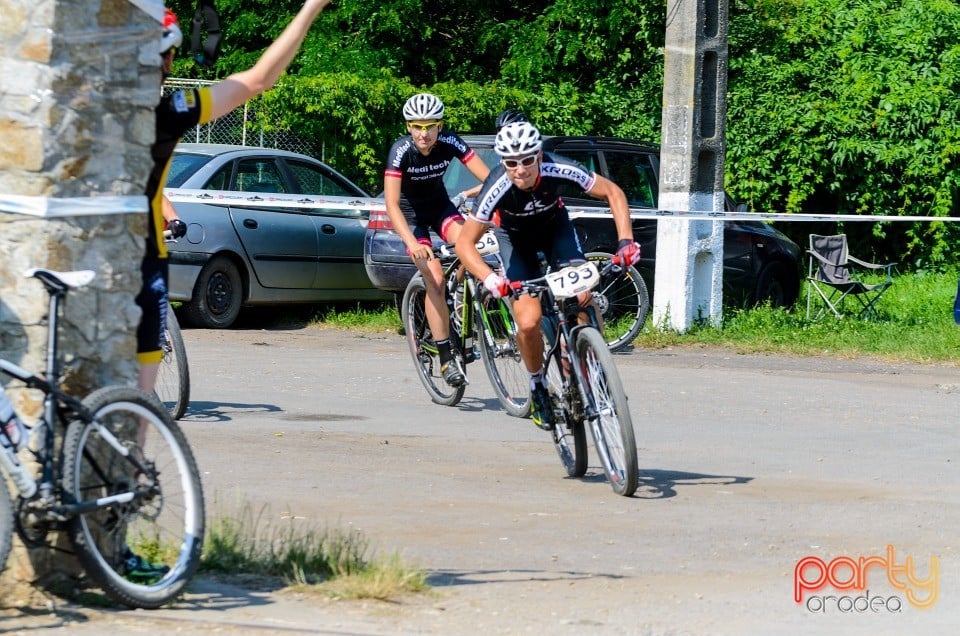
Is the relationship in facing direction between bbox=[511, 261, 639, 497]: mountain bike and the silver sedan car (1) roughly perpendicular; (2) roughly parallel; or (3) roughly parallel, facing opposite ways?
roughly perpendicular

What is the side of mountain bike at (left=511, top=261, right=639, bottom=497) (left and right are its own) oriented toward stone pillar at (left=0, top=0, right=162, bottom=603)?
right

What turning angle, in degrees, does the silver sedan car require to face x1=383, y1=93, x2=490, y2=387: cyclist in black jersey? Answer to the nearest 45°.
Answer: approximately 135° to its right

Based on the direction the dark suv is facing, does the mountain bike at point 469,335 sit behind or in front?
behind

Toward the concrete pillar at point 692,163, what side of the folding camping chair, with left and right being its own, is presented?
right

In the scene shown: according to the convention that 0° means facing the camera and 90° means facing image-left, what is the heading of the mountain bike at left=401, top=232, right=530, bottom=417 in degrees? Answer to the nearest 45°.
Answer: approximately 315°

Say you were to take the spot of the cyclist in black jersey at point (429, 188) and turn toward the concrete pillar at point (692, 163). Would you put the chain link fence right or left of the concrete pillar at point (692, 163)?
left

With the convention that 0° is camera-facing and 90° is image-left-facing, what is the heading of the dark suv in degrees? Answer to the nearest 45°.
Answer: approximately 225°

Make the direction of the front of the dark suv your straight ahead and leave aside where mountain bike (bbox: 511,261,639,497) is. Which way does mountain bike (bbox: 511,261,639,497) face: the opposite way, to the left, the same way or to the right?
to the right

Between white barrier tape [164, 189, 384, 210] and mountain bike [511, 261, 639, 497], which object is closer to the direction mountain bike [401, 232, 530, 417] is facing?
the mountain bike

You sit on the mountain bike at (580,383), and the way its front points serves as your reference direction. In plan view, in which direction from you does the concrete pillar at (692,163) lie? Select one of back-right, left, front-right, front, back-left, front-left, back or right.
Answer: back-left
